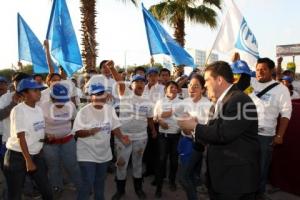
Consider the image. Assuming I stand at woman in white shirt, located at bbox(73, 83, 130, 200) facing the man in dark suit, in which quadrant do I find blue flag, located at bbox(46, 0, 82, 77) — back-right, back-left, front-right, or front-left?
back-left

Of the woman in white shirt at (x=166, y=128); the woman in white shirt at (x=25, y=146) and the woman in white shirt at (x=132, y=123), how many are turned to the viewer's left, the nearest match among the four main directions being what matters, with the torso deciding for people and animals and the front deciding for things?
0

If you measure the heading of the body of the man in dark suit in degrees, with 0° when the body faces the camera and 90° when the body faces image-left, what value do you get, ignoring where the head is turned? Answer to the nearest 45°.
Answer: approximately 90°

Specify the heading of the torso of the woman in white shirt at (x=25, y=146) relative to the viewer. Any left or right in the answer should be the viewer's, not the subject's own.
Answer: facing the viewer and to the right of the viewer

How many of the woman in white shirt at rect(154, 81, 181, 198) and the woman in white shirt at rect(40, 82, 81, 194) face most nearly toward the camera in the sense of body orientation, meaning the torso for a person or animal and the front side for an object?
2

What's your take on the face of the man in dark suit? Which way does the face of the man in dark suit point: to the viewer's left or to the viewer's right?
to the viewer's left

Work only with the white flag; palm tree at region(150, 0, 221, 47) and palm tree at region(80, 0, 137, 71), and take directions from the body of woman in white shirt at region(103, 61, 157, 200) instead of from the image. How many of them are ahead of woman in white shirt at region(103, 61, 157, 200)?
0

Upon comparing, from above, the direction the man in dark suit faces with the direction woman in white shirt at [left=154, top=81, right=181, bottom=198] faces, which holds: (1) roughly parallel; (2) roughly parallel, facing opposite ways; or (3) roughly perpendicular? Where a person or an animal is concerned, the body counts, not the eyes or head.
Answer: roughly perpendicular

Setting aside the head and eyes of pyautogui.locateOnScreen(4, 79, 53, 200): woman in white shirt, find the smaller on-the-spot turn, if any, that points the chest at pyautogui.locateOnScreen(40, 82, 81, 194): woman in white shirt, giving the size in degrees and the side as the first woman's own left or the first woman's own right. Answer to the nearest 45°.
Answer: approximately 90° to the first woman's own left

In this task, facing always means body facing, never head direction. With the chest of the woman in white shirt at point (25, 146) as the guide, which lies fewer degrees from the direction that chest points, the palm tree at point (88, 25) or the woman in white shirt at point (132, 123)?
the woman in white shirt

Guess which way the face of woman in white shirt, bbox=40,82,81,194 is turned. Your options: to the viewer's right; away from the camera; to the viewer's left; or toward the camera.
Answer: toward the camera

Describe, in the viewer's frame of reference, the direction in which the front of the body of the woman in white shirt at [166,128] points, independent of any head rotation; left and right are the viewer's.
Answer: facing the viewer

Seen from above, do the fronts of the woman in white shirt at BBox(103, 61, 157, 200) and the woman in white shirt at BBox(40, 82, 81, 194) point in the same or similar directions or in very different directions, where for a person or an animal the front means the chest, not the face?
same or similar directions

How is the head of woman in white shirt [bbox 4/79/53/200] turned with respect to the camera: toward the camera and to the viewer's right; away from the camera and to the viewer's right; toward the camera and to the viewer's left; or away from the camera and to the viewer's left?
toward the camera and to the viewer's right

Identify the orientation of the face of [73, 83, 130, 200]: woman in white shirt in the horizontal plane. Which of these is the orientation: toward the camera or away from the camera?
toward the camera

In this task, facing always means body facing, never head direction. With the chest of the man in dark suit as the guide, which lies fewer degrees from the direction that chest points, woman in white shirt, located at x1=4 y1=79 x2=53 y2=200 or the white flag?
the woman in white shirt
